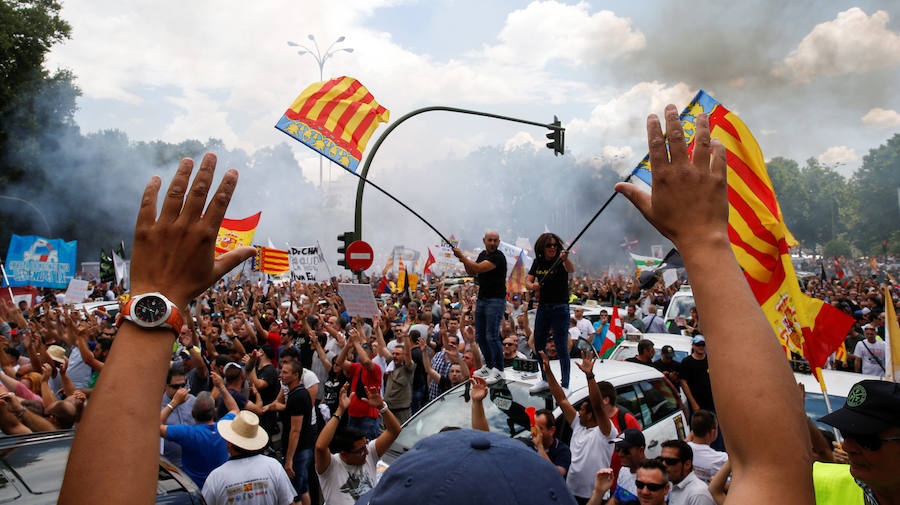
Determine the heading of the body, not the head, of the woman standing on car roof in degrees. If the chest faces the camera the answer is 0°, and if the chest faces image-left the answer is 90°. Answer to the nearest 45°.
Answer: approximately 45°

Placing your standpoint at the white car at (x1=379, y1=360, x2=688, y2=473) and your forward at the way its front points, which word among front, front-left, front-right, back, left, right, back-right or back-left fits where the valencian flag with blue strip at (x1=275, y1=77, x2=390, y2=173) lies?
right

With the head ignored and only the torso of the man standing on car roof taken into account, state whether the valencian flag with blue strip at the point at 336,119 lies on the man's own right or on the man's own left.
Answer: on the man's own right

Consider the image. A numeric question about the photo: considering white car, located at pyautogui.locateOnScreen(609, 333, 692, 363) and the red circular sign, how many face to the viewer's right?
0

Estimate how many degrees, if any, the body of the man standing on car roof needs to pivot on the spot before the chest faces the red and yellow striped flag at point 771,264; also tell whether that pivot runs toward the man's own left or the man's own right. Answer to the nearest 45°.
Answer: approximately 90° to the man's own left

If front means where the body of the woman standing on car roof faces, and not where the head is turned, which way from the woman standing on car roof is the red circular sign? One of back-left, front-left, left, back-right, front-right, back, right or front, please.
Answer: right

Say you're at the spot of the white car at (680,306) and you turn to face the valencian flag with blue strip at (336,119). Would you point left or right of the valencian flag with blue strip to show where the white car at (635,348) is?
left

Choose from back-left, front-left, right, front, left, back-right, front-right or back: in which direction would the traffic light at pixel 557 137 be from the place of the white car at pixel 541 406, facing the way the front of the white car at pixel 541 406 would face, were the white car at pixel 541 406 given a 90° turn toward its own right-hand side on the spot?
front-right

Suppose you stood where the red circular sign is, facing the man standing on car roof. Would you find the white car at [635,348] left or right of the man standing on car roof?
left

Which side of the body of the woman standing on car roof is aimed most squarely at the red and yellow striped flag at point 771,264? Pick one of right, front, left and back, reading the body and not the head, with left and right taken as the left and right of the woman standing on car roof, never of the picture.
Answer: left

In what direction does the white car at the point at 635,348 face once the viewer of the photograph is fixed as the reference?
facing the viewer and to the left of the viewer

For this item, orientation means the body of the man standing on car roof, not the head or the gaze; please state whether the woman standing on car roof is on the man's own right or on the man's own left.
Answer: on the man's own left

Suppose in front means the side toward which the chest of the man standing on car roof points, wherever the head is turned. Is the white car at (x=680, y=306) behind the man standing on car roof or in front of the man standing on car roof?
behind

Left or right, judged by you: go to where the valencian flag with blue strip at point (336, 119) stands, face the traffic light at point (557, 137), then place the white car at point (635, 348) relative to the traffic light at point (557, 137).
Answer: right
